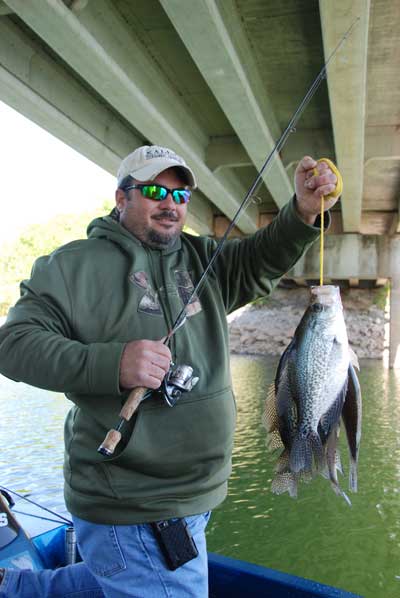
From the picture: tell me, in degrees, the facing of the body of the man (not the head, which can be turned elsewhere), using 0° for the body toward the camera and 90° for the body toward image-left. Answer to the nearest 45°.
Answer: approximately 315°
